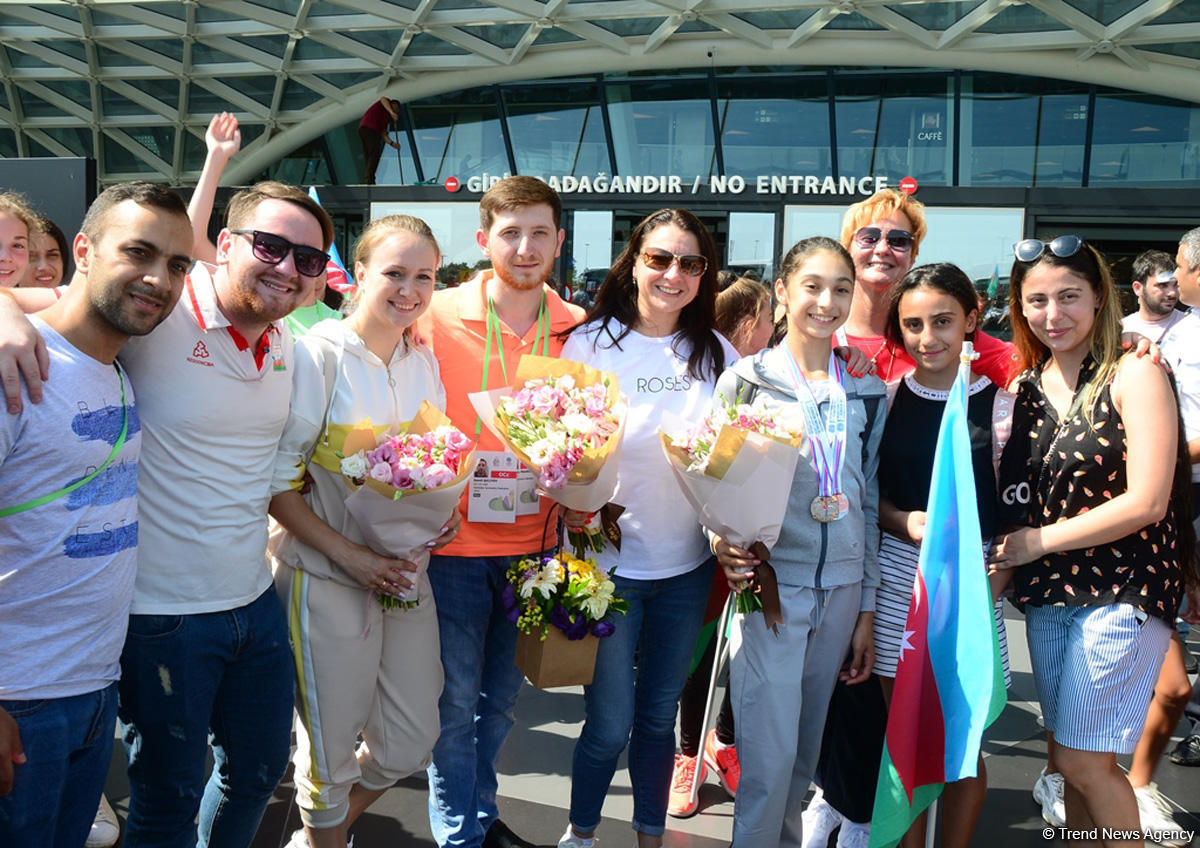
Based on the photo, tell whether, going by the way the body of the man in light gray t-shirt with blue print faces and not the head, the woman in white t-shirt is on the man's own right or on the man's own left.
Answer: on the man's own left

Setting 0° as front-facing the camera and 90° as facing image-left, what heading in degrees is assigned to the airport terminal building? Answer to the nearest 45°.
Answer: approximately 0°

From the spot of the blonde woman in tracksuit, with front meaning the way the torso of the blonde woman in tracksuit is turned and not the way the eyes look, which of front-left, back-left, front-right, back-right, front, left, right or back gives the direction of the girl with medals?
front-left

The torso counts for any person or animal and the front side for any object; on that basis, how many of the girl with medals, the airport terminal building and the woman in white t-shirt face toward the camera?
3

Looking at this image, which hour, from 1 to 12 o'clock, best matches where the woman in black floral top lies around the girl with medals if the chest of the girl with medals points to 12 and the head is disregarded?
The woman in black floral top is roughly at 9 o'clock from the girl with medals.

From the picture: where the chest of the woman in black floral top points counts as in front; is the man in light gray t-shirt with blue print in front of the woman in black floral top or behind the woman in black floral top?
in front

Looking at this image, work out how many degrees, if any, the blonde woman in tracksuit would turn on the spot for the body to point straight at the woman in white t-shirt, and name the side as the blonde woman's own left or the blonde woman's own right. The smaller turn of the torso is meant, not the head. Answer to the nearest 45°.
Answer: approximately 45° to the blonde woman's own left
